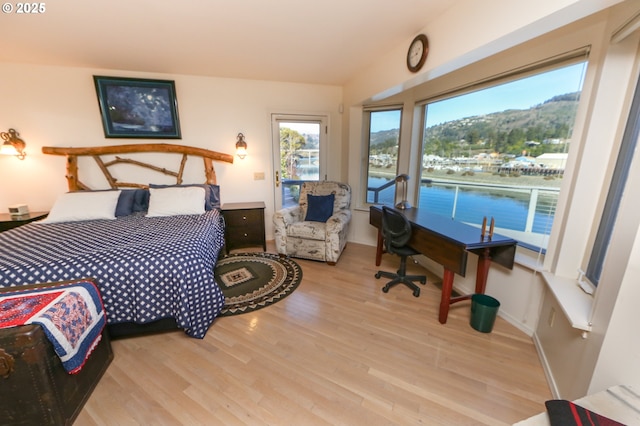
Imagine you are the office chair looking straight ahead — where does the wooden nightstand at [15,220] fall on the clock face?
The wooden nightstand is roughly at 7 o'clock from the office chair.

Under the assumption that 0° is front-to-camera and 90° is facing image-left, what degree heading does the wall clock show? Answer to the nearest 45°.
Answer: approximately 45°

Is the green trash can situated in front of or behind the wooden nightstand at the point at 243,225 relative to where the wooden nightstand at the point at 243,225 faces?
in front

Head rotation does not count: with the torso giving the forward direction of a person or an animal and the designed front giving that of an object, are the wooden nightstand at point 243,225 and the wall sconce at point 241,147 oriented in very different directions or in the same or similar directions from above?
same or similar directions

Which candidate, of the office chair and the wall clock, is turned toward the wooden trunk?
the wall clock

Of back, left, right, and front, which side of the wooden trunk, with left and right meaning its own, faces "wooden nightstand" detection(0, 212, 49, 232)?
back

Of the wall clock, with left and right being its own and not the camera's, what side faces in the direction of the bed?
front

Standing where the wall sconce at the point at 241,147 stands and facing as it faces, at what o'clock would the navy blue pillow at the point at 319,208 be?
The navy blue pillow is roughly at 10 o'clock from the wall sconce.

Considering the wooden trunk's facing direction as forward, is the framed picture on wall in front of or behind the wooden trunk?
behind

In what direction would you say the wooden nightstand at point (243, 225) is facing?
toward the camera

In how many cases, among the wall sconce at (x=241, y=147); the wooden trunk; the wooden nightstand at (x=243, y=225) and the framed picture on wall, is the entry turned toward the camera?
4

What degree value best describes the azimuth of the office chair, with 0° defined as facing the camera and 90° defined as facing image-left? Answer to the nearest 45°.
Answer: approximately 225°

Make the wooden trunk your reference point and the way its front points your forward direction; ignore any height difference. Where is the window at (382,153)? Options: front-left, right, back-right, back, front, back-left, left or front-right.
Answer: left

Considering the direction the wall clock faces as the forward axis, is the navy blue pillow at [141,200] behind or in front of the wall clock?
in front

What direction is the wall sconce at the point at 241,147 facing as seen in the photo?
toward the camera

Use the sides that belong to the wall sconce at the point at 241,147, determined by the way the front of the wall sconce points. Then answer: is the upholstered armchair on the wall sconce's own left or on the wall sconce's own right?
on the wall sconce's own left

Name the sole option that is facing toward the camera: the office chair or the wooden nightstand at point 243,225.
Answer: the wooden nightstand

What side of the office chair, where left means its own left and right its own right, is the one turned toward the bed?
back
